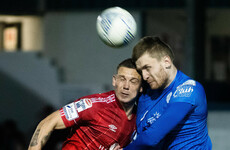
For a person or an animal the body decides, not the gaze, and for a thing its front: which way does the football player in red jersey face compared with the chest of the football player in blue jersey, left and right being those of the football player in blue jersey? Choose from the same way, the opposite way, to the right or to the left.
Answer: to the left

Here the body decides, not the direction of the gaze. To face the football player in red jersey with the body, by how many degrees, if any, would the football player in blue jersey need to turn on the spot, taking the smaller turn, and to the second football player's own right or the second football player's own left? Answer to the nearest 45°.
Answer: approximately 90° to the second football player's own right

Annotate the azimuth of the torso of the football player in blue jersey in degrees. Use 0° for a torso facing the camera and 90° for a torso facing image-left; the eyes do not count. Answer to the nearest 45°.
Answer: approximately 45°

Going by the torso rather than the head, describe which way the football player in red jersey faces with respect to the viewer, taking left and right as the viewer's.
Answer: facing the viewer and to the right of the viewer

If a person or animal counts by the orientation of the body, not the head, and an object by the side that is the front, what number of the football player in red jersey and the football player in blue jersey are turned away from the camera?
0
